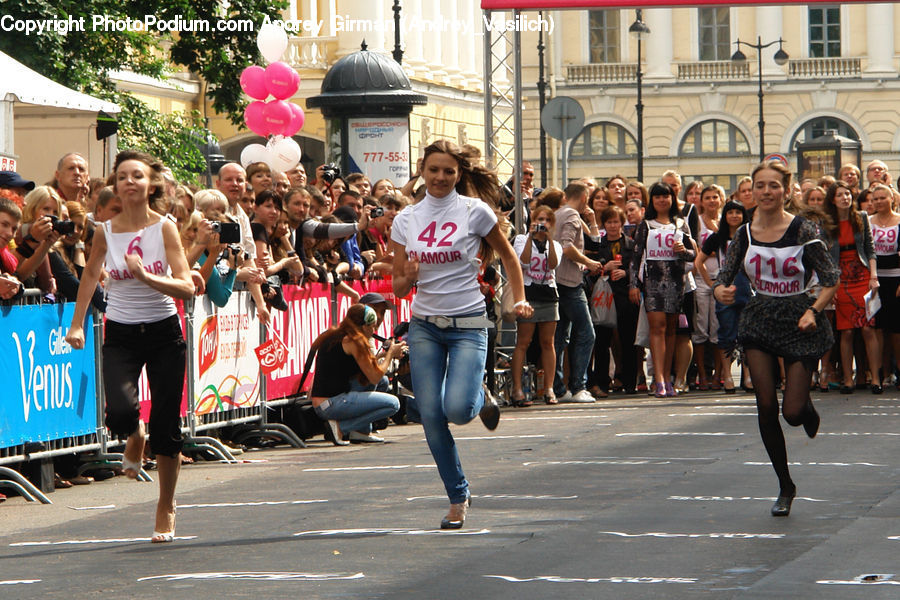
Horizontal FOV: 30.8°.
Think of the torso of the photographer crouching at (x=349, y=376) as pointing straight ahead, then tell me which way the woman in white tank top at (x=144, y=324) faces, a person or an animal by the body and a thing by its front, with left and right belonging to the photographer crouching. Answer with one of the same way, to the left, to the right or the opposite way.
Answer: to the right

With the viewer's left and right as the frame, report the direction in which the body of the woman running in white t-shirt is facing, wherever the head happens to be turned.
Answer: facing the viewer

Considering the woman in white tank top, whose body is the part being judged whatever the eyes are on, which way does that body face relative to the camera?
toward the camera

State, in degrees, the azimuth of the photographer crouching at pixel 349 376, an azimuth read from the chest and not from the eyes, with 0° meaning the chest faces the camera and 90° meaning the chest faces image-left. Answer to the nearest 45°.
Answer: approximately 270°

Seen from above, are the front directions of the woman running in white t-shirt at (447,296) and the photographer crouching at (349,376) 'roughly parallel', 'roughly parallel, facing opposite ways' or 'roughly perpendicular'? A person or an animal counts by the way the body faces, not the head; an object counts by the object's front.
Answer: roughly perpendicular

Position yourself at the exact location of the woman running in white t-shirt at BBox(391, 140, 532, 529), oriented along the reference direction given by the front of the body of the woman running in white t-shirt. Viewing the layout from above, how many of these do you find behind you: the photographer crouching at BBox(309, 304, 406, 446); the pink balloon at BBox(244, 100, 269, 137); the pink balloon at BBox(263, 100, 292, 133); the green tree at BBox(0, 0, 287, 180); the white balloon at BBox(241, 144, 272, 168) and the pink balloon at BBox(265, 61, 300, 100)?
6

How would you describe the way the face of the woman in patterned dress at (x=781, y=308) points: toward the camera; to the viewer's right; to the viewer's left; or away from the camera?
toward the camera

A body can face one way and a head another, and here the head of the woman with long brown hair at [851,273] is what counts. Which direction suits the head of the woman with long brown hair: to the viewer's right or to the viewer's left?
to the viewer's left

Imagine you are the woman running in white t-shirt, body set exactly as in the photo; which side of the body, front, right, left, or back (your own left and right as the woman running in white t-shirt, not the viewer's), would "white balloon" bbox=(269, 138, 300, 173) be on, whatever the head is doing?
back

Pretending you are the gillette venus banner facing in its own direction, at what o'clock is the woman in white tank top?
The woman in white tank top is roughly at 1 o'clock from the gillette venus banner.

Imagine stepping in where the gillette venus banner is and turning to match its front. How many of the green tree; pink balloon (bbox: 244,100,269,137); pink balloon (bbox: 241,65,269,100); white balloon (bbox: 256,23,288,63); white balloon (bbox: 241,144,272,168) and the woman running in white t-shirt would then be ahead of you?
1

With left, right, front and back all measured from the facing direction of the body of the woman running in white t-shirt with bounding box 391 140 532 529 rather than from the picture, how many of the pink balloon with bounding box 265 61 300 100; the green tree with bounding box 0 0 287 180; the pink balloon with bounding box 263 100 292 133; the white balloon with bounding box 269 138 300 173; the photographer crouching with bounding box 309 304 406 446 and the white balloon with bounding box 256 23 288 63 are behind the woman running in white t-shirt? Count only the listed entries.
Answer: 6

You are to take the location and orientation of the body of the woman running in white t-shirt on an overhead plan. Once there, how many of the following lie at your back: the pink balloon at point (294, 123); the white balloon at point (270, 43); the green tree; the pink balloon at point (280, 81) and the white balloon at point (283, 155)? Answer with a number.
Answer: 5

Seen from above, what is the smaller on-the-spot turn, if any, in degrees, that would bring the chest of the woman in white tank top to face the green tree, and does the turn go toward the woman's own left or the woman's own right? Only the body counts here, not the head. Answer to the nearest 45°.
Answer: approximately 180°

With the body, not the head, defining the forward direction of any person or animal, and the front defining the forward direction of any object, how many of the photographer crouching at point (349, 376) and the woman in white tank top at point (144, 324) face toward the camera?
1

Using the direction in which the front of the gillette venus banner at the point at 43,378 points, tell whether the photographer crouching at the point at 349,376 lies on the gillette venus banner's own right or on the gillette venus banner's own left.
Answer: on the gillette venus banner's own left

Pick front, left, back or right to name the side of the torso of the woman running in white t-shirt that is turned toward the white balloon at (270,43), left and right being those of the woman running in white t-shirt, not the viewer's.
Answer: back

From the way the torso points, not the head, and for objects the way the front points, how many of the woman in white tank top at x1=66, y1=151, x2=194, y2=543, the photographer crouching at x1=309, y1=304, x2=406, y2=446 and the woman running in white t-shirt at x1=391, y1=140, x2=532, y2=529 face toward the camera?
2
